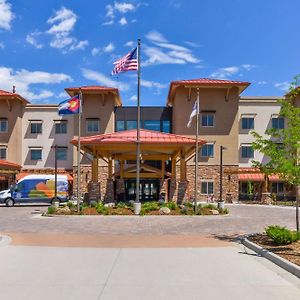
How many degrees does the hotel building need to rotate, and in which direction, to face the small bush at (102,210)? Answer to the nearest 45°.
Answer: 0° — it already faces it

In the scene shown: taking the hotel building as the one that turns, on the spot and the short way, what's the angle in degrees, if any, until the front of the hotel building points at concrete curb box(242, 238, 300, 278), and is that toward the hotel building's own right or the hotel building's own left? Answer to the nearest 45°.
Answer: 0° — it already faces it

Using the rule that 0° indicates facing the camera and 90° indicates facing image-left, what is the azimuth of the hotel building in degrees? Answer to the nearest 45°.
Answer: approximately 0°

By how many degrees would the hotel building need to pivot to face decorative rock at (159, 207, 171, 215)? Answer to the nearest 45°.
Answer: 0° — it already faces it

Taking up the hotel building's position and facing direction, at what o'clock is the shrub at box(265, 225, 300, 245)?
The shrub is roughly at 12 o'clock from the hotel building.

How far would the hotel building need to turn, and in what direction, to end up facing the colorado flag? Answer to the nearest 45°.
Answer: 0° — it already faces it
